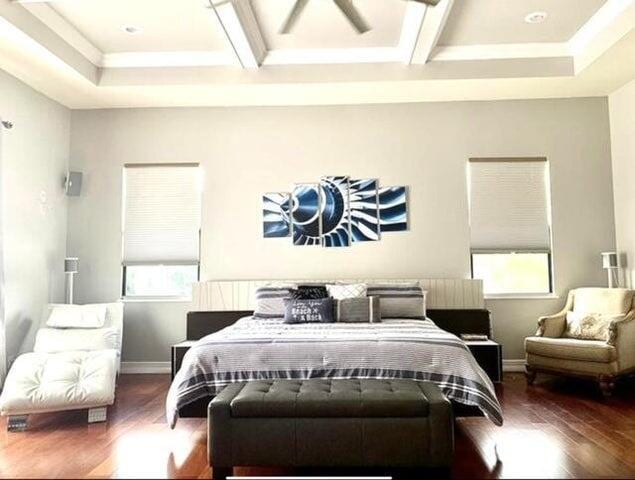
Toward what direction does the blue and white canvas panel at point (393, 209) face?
toward the camera

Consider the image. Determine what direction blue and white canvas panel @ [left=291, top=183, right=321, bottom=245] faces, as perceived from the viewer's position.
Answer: facing the viewer

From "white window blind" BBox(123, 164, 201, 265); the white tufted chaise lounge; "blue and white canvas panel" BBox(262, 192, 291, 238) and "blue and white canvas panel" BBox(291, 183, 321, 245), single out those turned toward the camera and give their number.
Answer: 4

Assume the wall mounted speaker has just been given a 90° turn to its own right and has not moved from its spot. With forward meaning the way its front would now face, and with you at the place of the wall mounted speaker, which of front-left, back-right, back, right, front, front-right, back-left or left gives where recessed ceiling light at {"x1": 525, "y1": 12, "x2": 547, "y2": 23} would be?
left

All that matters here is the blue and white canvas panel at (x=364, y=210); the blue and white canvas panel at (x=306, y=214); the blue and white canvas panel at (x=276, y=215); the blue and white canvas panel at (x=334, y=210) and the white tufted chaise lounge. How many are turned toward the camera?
5

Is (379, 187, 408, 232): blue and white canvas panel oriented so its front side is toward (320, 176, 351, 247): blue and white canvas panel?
no

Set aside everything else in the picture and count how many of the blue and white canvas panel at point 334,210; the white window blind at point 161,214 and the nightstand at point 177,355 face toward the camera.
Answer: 3

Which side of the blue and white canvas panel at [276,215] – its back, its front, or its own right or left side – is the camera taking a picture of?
front

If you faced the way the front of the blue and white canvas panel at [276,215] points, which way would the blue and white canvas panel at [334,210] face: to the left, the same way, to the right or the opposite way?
the same way

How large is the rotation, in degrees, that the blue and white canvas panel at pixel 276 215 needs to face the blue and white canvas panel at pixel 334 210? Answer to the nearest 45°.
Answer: approximately 90° to its left

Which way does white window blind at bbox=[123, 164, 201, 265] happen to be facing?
toward the camera

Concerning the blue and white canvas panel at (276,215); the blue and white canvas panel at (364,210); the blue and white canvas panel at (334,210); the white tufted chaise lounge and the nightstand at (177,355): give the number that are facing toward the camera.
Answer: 5

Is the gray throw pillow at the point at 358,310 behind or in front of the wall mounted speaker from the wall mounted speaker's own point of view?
in front
